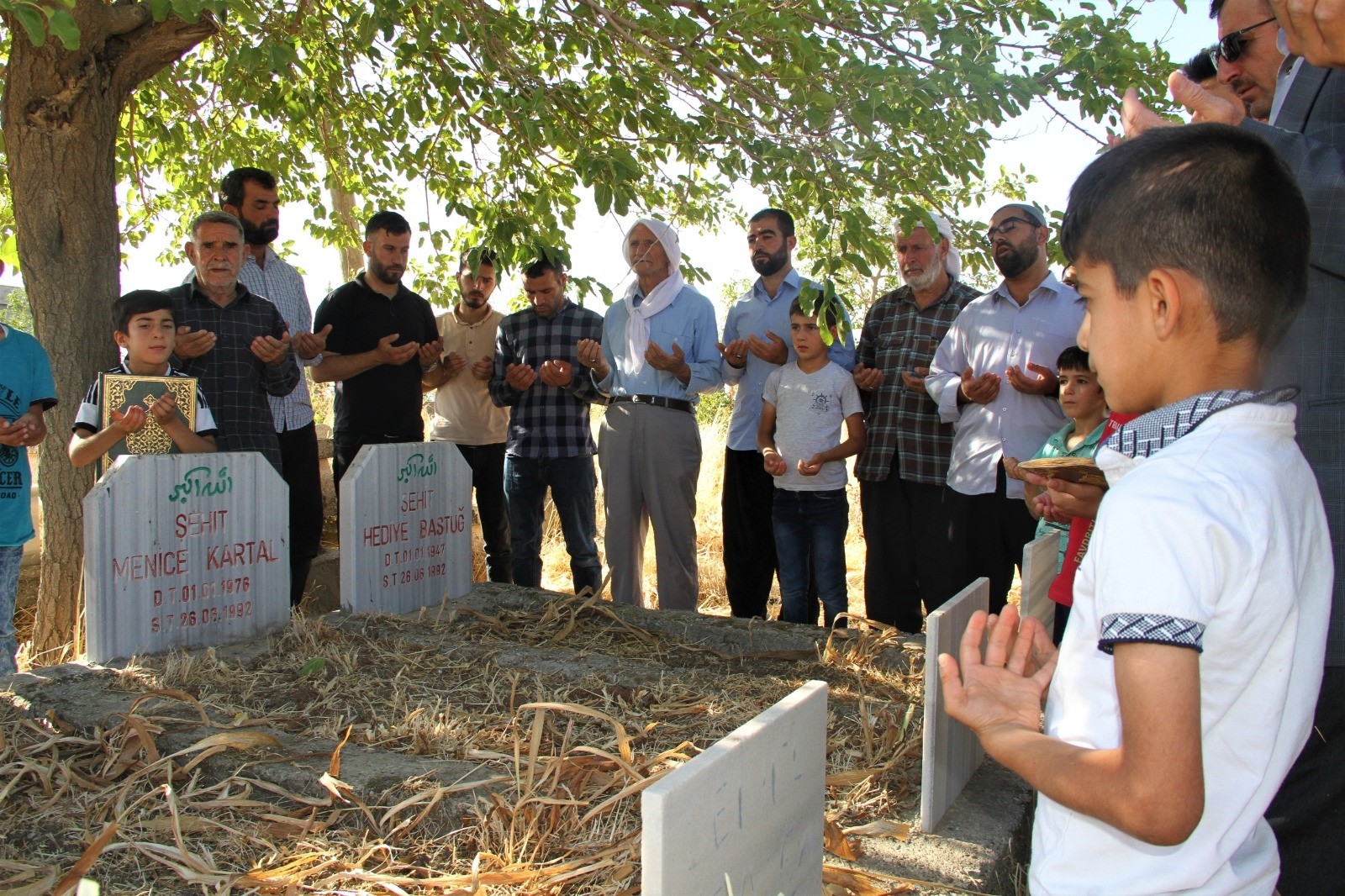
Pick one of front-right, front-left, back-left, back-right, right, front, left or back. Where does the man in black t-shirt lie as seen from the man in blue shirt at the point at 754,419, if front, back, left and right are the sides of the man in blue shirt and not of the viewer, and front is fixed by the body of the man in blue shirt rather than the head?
front-right

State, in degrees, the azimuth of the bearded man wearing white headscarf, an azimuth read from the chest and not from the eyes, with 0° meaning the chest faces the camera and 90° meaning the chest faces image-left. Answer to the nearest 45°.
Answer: approximately 45°

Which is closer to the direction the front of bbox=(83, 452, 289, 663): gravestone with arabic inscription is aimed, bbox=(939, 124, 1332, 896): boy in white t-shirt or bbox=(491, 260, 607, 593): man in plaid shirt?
the boy in white t-shirt

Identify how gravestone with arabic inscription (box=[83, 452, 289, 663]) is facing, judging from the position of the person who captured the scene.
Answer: facing the viewer and to the right of the viewer

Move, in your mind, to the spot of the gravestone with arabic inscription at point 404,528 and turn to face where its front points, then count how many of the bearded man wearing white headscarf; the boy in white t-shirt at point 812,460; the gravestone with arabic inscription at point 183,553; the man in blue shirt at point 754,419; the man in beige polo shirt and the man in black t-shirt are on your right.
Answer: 1

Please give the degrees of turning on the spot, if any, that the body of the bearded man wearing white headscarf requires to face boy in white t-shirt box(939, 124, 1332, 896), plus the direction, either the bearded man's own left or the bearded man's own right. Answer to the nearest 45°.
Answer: approximately 45° to the bearded man's own left

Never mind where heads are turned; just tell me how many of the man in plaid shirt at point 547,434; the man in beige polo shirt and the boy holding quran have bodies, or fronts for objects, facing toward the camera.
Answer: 3

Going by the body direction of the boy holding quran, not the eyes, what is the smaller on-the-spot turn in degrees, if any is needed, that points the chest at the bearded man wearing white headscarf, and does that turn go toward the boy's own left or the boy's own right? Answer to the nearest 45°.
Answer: approximately 90° to the boy's own left

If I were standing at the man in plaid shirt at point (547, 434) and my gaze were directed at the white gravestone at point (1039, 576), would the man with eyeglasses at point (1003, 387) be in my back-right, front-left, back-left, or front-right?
front-left

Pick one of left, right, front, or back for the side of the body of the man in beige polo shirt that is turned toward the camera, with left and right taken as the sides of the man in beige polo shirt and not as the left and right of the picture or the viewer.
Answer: front

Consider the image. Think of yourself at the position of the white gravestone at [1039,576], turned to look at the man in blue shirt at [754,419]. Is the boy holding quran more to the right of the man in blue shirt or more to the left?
left

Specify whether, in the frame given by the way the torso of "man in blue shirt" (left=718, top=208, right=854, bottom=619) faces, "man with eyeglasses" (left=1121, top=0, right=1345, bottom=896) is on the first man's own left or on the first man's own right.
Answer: on the first man's own left

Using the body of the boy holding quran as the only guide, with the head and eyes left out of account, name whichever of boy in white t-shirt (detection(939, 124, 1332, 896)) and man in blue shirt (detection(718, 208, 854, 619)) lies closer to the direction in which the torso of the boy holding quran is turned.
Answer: the boy in white t-shirt

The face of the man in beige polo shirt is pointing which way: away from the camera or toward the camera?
toward the camera

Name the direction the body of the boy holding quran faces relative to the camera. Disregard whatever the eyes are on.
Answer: toward the camera
